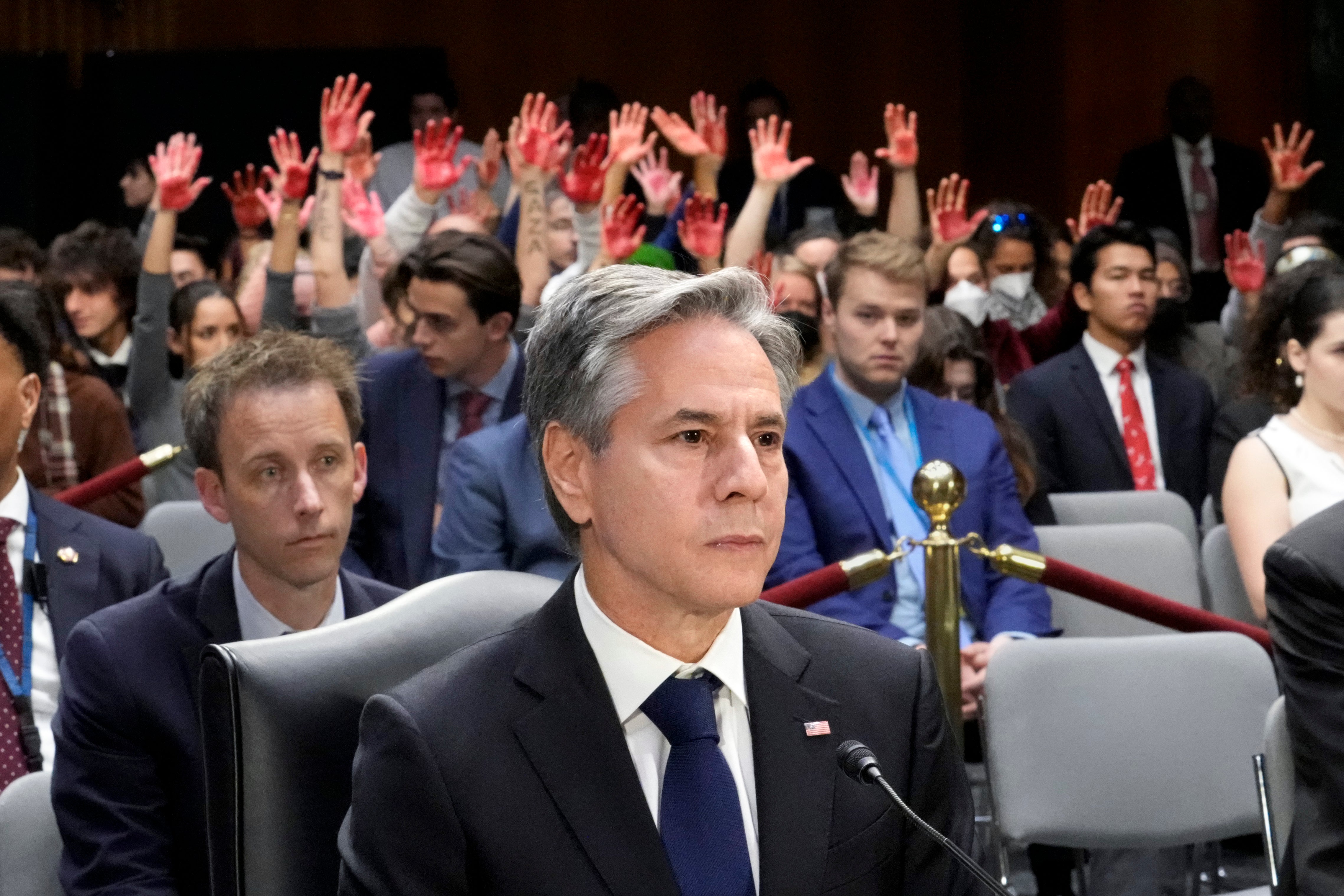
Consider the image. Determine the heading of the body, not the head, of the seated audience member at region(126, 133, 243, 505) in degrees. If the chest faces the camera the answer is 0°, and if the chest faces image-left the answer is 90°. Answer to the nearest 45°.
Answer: approximately 315°

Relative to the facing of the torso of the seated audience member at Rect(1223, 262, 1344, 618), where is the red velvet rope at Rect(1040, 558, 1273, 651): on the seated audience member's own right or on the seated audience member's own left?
on the seated audience member's own right

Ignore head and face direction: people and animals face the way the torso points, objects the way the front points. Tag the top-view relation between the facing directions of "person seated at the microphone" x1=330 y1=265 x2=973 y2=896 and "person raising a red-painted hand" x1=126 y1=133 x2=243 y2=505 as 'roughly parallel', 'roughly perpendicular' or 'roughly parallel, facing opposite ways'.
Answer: roughly parallel

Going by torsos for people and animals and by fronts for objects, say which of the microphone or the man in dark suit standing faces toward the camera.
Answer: the man in dark suit standing

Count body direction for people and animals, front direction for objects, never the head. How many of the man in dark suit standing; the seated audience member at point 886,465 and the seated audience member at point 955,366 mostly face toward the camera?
3

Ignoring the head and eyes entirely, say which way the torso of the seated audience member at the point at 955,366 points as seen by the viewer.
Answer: toward the camera

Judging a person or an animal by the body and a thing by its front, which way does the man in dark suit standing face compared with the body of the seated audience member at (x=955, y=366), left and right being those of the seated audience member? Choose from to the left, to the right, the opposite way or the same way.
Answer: the same way

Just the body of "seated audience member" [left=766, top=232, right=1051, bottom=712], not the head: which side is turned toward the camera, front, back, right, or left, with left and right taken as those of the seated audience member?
front

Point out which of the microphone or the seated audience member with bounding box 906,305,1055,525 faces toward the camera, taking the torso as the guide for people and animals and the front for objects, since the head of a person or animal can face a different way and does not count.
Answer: the seated audience member

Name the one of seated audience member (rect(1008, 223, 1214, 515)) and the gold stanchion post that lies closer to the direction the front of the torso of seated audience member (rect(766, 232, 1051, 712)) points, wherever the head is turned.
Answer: the gold stanchion post

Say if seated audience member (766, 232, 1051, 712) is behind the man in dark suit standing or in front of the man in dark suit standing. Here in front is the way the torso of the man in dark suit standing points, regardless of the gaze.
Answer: in front

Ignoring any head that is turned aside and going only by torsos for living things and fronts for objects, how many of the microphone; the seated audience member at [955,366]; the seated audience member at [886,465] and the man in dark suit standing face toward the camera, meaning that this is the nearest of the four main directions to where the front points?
3

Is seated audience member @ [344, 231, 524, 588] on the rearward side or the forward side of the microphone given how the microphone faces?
on the forward side

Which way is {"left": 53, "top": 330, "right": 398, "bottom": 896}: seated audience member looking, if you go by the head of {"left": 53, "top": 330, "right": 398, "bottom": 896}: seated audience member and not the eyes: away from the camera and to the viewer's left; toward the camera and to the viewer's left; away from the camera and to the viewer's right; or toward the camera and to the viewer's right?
toward the camera and to the viewer's right

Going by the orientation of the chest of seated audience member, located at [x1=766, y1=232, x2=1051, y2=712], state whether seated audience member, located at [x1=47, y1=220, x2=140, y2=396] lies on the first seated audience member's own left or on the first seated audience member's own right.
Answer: on the first seated audience member's own right

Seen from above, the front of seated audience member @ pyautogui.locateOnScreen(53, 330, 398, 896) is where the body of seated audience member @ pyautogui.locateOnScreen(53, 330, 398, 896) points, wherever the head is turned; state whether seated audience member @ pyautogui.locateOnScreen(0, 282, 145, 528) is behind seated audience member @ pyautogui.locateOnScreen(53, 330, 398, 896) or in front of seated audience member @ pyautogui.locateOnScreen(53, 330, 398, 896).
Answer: behind

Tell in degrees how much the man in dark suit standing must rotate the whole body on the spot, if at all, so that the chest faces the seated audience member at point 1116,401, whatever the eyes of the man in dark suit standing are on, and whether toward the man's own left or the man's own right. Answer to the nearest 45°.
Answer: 0° — they already face them

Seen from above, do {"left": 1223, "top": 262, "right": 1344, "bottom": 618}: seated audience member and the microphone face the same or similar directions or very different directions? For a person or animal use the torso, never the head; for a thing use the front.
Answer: very different directions

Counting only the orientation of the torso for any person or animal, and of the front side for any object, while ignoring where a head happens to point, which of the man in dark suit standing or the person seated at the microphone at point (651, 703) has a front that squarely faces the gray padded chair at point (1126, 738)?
the man in dark suit standing
